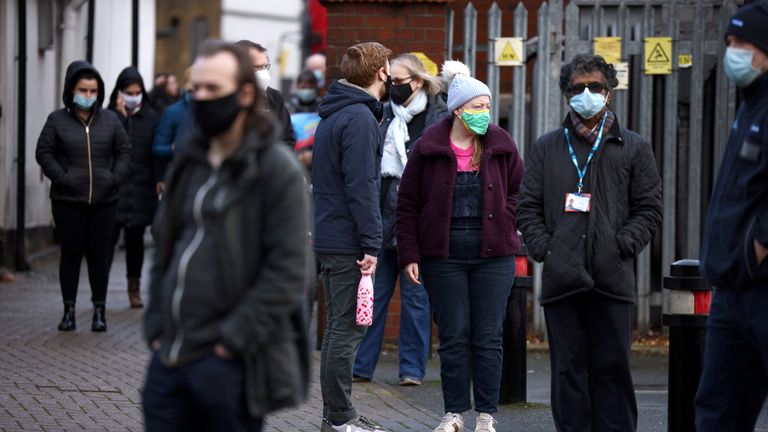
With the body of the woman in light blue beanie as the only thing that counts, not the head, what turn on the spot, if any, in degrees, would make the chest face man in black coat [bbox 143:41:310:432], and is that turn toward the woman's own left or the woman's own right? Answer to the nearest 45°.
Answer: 0° — they already face them

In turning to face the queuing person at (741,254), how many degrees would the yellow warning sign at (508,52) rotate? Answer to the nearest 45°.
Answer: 0° — it already faces them

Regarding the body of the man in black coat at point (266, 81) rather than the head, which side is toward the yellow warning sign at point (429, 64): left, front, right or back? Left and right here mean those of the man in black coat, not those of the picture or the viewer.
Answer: left

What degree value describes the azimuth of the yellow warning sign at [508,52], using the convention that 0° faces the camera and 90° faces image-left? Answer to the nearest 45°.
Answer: approximately 0°

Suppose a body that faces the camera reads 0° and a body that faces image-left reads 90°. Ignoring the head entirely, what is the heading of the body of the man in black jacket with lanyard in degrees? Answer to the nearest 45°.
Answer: approximately 0°

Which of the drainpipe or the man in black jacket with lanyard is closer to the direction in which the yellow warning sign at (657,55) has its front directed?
the man in black jacket with lanyard
